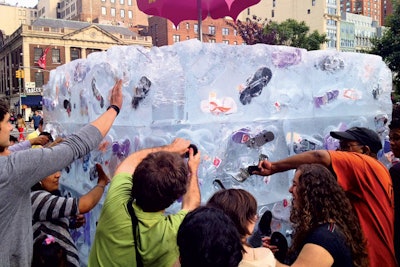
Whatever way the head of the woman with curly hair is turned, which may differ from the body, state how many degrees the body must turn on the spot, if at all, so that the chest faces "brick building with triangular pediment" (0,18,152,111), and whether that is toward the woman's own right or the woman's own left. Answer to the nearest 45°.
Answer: approximately 45° to the woman's own right

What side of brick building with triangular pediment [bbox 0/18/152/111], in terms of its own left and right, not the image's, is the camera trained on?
front

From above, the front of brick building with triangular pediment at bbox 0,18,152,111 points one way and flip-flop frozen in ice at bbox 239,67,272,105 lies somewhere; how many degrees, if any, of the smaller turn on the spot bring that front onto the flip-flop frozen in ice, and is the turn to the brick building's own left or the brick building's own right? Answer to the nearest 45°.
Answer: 0° — it already faces it

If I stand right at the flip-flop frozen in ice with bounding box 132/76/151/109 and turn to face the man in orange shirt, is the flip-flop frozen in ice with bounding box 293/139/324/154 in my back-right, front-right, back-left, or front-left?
front-left

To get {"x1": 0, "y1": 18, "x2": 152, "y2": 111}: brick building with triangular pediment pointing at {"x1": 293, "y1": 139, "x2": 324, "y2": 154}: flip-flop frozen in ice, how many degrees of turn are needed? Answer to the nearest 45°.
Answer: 0° — it already faces it

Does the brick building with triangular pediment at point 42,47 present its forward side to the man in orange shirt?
yes

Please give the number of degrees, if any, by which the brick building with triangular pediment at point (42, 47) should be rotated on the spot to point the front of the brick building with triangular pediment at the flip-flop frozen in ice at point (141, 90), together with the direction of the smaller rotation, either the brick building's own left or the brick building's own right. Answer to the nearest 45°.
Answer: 0° — it already faces it

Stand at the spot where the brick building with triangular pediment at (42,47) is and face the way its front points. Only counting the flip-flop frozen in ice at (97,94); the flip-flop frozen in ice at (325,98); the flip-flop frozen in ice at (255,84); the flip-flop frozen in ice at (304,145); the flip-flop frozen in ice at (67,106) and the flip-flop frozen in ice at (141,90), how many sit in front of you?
6
